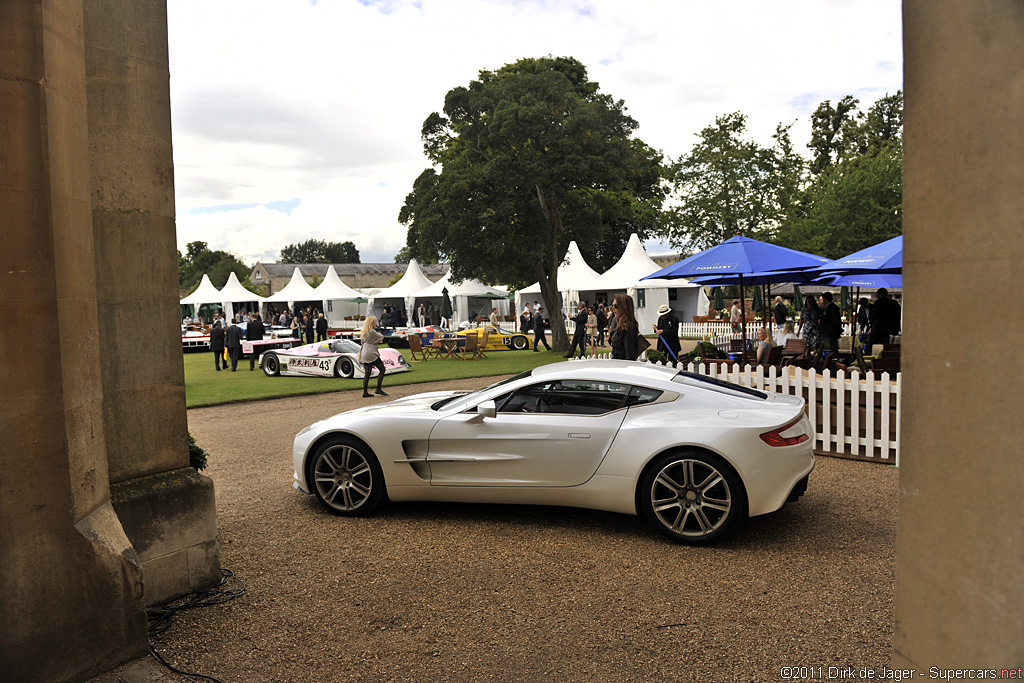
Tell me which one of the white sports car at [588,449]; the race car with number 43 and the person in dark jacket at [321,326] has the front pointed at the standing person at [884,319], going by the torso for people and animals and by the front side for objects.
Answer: the race car with number 43

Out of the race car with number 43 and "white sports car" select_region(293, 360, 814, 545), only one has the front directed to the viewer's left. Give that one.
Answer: the white sports car

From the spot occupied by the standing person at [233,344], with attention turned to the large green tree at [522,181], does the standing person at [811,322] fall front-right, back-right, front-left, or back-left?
front-right

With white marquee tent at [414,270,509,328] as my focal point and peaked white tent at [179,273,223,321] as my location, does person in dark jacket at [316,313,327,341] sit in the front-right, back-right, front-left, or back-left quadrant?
front-right

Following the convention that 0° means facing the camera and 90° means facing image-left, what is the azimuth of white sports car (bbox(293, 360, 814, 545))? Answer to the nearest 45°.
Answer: approximately 90°

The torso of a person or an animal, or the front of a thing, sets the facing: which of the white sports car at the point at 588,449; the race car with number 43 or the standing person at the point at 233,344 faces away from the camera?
the standing person

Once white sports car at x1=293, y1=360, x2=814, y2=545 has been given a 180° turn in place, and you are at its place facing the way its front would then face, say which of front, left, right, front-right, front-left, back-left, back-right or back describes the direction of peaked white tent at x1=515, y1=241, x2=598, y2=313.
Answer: left

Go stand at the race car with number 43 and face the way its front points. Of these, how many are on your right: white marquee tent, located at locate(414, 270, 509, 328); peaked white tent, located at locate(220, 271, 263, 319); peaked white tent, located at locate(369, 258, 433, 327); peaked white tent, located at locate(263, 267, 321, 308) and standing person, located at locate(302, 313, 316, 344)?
0

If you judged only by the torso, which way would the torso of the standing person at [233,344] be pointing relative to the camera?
away from the camera

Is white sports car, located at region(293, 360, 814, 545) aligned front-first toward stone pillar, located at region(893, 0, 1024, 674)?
no
